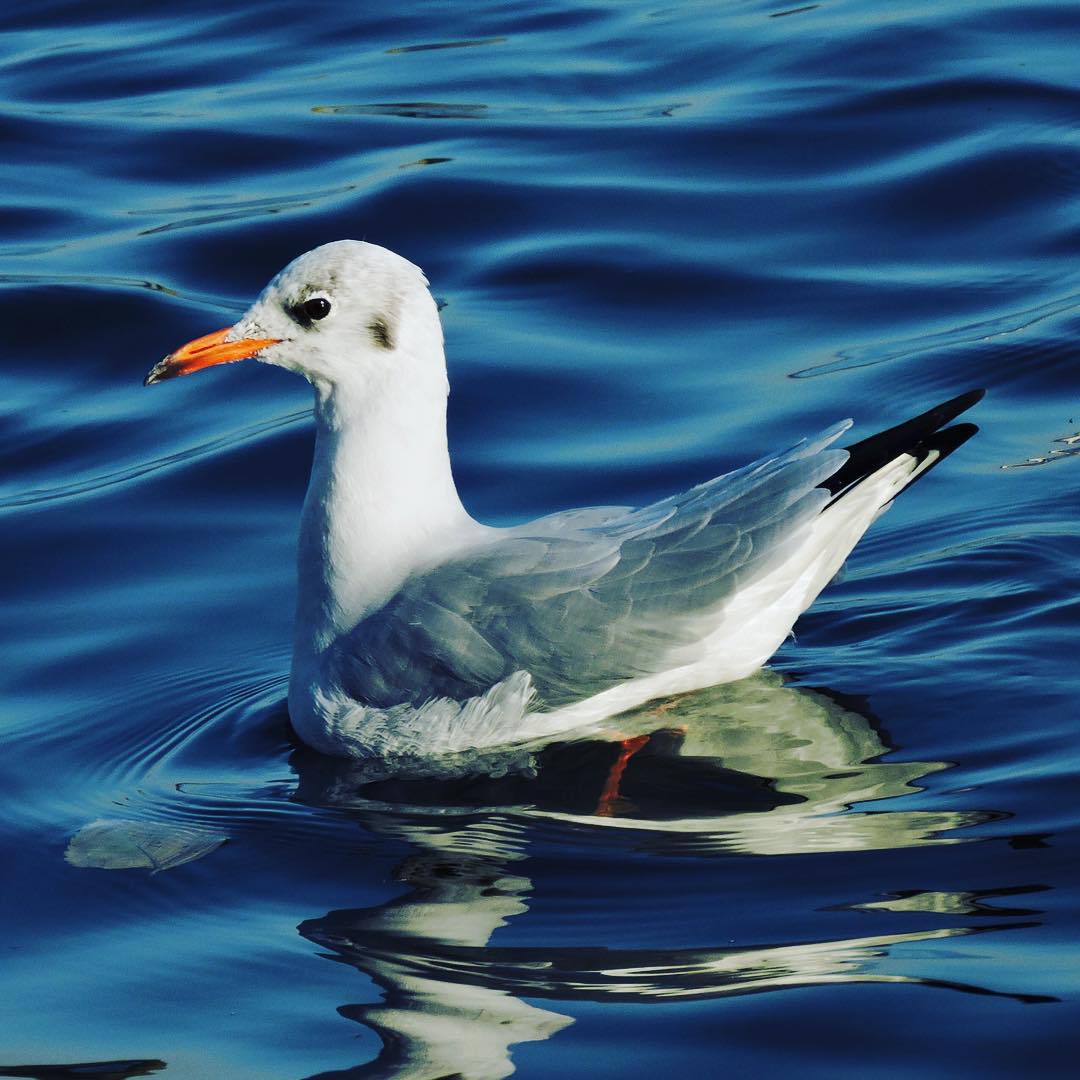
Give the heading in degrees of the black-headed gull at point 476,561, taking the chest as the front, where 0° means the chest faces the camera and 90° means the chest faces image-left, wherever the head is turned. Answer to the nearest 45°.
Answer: approximately 90°
